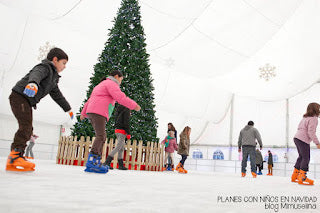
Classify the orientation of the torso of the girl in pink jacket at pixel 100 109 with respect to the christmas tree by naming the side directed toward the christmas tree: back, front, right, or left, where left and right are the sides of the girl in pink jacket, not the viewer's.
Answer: left

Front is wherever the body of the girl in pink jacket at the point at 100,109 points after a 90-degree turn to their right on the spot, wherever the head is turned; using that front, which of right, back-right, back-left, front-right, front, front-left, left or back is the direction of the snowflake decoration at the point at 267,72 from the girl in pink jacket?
back-left

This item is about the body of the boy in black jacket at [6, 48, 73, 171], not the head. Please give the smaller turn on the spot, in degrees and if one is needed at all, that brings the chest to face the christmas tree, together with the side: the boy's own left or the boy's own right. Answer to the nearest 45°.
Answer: approximately 45° to the boy's own left

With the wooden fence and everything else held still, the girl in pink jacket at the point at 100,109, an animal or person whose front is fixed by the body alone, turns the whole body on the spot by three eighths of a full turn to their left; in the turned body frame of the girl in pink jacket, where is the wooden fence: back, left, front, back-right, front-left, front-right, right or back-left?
front-right

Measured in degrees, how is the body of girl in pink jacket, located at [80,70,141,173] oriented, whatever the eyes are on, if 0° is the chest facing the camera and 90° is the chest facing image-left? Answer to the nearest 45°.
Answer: approximately 270°

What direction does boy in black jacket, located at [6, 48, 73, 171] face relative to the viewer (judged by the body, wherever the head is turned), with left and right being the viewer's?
facing to the right of the viewer

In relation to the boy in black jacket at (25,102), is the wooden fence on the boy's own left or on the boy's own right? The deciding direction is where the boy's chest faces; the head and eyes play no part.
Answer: on the boy's own left

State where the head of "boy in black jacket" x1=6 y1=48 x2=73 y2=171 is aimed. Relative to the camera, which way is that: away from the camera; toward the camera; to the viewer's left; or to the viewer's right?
to the viewer's right

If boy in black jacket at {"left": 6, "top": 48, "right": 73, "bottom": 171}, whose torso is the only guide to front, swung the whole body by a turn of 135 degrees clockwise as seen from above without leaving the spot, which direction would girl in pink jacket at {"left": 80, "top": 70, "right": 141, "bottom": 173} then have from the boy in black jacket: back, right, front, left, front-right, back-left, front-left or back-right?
back
